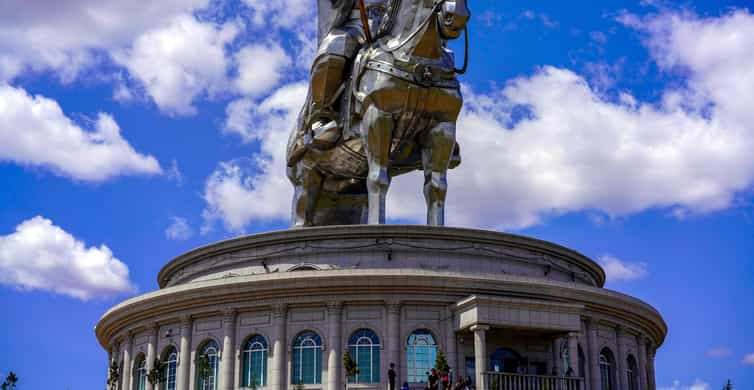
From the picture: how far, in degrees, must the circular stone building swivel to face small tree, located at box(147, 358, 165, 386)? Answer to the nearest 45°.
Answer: approximately 135° to its right

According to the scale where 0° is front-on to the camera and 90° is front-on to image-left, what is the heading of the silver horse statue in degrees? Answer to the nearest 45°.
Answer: approximately 315°

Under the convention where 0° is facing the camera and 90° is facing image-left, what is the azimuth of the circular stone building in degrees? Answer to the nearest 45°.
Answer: approximately 315°
